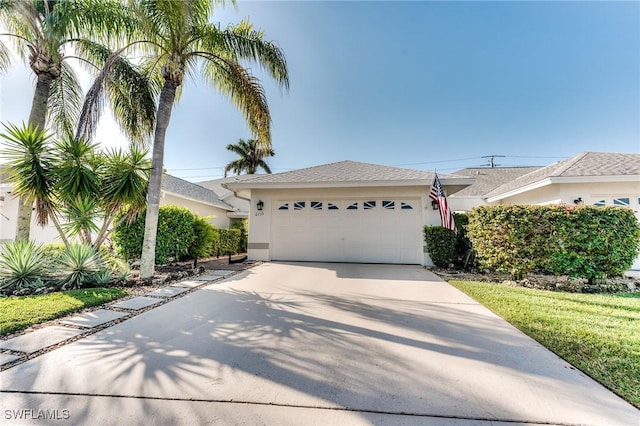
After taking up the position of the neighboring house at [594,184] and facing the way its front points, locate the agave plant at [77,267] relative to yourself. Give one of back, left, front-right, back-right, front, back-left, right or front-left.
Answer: front-right

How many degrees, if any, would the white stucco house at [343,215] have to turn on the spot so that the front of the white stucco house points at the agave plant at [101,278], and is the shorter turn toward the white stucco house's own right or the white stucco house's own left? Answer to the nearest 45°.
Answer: approximately 45° to the white stucco house's own right

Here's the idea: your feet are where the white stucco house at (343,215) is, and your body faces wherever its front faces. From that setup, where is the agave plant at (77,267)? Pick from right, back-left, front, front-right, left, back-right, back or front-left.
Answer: front-right

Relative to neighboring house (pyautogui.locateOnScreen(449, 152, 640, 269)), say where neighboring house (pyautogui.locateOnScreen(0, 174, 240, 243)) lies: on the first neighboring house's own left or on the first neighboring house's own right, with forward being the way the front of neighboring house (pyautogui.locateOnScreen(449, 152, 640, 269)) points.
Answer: on the first neighboring house's own right

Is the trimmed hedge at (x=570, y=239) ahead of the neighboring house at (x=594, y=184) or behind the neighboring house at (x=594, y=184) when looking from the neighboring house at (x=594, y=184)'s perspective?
ahead

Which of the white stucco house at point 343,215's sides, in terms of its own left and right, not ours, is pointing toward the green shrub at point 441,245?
left

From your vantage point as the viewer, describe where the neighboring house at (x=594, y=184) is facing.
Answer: facing the viewer

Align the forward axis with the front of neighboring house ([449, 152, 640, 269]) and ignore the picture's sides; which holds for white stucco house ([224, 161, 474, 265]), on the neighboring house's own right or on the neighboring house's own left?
on the neighboring house's own right

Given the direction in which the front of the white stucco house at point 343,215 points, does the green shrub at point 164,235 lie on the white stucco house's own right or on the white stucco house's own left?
on the white stucco house's own right

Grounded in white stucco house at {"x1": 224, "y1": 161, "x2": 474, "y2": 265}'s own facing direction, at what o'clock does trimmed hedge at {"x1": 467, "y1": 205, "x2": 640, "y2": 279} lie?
The trimmed hedge is roughly at 10 o'clock from the white stucco house.

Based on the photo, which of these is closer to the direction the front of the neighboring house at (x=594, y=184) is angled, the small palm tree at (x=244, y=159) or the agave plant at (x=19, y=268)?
the agave plant

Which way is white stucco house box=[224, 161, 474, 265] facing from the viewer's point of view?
toward the camera

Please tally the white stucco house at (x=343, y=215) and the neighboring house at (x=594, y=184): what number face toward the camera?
2

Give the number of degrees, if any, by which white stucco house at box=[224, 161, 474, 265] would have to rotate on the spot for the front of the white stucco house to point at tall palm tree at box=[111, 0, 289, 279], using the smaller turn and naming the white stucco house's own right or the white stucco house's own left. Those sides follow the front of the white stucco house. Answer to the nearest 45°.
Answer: approximately 45° to the white stucco house's own right
